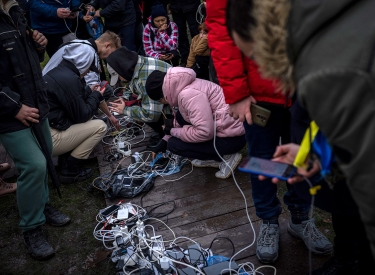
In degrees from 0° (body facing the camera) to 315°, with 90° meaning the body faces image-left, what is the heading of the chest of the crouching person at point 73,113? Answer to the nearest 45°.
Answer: approximately 270°

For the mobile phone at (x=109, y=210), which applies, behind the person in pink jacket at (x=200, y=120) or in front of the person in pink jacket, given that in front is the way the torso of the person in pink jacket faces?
in front

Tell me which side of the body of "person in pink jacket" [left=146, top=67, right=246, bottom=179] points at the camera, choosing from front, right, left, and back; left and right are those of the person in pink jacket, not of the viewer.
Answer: left

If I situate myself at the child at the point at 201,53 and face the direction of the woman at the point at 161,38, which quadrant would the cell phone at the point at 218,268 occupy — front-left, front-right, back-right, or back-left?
back-left

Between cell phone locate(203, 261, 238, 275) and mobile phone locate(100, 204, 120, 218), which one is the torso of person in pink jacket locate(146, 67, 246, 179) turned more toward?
the mobile phone

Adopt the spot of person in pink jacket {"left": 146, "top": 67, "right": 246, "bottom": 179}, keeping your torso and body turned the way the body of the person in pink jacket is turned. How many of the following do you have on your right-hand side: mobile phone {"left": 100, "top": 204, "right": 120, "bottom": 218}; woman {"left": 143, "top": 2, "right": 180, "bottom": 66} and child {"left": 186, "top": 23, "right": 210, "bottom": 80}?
2

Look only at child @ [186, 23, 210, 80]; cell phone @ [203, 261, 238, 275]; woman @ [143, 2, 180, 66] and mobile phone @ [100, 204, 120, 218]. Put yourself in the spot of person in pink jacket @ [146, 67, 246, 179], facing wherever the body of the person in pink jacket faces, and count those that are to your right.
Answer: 2

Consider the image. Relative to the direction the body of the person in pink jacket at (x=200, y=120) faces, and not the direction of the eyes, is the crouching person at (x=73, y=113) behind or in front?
in front

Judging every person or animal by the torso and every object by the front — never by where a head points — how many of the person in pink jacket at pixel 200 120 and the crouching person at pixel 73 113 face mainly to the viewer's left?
1

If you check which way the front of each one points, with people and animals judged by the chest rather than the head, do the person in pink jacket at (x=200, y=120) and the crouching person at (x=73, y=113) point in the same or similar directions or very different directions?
very different directions

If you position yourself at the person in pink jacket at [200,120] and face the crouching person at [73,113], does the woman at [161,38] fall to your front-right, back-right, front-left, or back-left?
front-right

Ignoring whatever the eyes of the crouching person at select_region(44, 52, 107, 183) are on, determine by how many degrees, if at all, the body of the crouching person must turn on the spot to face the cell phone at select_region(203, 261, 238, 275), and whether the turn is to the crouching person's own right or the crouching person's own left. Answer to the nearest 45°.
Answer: approximately 90° to the crouching person's own right

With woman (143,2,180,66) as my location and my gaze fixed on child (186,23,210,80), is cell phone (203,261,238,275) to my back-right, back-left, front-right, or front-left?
front-right

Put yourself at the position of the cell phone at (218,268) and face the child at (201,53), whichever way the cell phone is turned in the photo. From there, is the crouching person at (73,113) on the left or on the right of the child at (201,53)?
left

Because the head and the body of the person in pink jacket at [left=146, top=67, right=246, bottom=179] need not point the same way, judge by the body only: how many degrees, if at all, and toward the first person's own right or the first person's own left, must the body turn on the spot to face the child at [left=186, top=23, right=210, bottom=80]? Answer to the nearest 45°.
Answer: approximately 90° to the first person's own right
